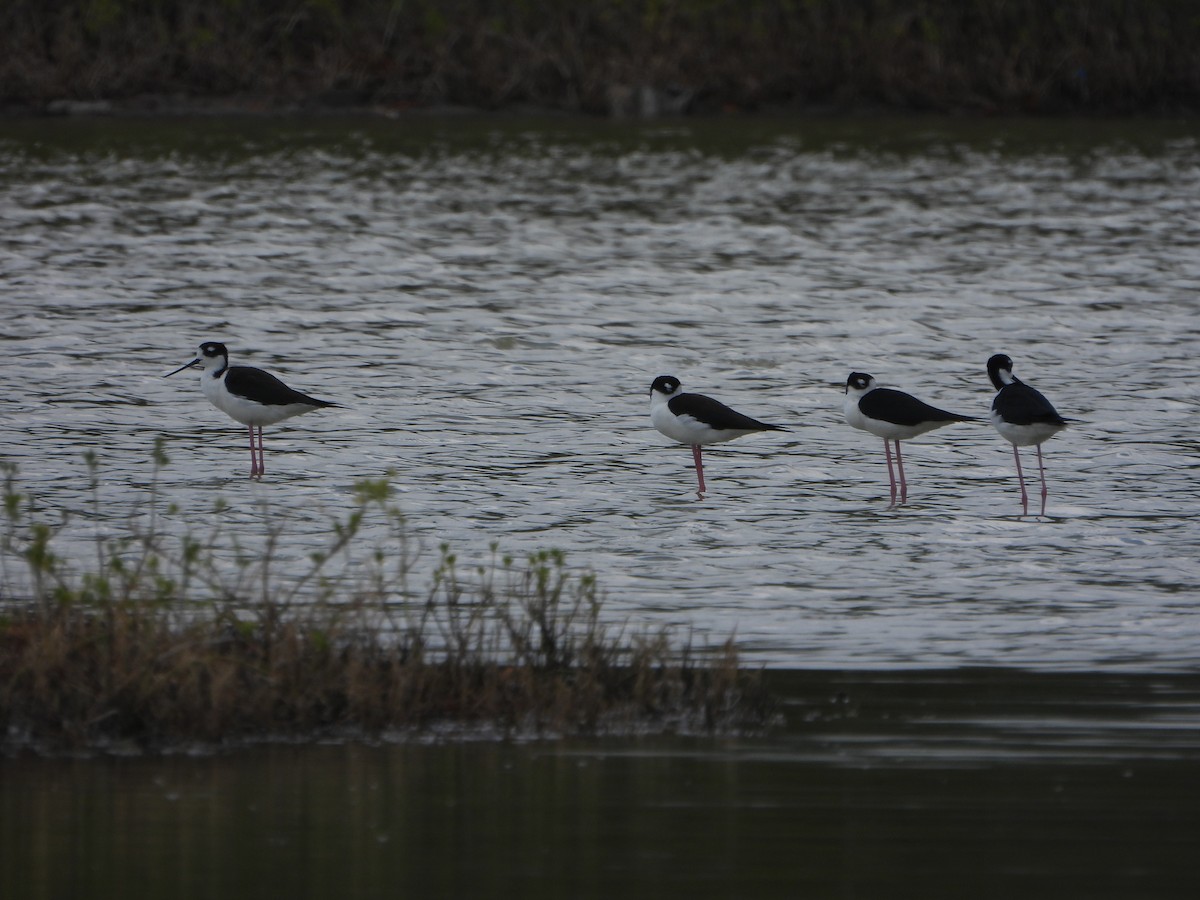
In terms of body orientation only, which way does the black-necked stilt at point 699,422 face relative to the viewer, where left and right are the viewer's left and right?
facing to the left of the viewer

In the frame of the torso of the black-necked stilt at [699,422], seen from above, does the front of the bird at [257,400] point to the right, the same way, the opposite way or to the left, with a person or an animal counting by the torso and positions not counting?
the same way

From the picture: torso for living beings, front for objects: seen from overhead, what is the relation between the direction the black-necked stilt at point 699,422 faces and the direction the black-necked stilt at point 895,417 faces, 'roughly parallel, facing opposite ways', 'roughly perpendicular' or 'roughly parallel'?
roughly parallel

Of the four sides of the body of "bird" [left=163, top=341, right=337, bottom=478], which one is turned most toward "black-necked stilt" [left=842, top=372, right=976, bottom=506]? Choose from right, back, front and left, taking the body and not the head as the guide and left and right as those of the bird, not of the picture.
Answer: back

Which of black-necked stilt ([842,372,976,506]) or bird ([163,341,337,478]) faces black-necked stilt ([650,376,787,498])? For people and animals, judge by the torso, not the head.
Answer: black-necked stilt ([842,372,976,506])

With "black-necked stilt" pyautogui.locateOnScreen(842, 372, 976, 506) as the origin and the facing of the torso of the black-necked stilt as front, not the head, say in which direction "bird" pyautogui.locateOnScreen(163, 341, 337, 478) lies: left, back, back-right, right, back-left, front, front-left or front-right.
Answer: front

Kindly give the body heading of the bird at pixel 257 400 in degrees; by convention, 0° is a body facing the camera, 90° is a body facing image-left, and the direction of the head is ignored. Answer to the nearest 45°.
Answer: approximately 90°

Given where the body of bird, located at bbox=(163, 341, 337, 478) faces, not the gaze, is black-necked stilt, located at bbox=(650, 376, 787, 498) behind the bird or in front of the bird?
behind

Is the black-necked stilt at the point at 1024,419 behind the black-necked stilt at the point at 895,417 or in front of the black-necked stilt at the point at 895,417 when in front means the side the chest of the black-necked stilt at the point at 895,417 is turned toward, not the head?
behind

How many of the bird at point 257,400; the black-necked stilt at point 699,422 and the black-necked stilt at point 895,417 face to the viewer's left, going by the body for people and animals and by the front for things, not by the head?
3

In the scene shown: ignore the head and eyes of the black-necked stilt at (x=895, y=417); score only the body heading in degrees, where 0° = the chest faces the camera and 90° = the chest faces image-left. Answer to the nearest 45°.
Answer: approximately 90°

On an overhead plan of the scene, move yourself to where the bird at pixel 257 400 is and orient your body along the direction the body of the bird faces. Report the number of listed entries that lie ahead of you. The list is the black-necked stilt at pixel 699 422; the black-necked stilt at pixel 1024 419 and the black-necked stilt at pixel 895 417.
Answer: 0
